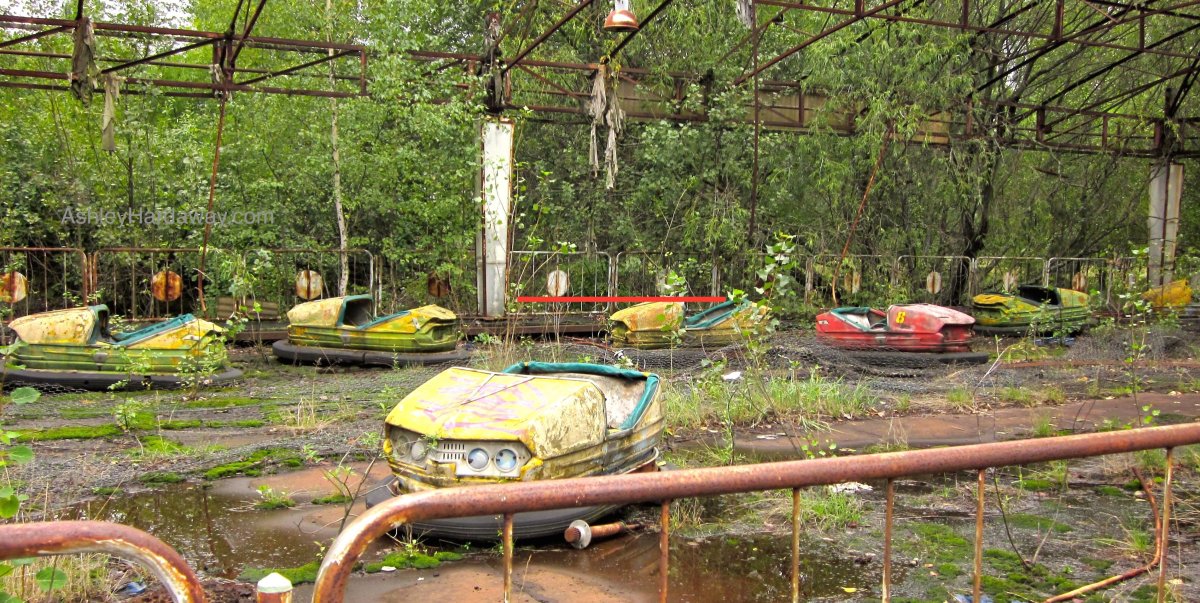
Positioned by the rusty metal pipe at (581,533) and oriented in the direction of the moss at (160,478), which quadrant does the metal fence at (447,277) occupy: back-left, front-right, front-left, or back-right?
front-right

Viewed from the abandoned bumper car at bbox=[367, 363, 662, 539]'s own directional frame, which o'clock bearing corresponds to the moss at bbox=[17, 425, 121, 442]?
The moss is roughly at 3 o'clock from the abandoned bumper car.

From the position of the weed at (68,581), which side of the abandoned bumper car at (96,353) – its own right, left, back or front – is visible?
left

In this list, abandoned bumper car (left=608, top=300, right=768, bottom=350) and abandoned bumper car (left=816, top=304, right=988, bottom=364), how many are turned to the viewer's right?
1

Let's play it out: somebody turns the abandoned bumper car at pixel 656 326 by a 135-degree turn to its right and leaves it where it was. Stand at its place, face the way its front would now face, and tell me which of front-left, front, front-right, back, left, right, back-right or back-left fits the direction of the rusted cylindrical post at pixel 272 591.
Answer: back-right

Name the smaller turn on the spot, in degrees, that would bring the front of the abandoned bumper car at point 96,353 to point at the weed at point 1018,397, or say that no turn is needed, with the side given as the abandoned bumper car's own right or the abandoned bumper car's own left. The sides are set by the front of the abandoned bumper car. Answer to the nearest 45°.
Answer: approximately 135° to the abandoned bumper car's own left

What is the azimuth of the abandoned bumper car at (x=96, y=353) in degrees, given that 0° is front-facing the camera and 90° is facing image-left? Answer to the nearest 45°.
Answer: approximately 90°

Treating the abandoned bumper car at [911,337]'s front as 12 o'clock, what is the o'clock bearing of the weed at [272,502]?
The weed is roughly at 4 o'clock from the abandoned bumper car.

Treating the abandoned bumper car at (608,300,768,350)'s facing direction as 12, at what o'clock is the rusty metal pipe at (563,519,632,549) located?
The rusty metal pipe is roughly at 9 o'clock from the abandoned bumper car.

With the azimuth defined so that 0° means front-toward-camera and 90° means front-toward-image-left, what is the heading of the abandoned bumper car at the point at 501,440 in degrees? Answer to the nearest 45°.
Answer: approximately 45°

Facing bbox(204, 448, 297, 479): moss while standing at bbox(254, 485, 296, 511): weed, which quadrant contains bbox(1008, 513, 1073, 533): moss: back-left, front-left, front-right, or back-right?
back-right

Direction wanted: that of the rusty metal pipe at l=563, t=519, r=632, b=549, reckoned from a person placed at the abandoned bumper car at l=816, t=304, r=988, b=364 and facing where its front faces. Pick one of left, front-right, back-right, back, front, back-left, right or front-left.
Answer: right

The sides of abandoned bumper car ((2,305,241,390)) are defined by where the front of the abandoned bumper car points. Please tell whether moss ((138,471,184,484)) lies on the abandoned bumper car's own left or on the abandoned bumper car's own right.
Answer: on the abandoned bumper car's own left

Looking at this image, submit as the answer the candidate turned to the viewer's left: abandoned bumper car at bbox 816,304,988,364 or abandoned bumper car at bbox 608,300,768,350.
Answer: abandoned bumper car at bbox 608,300,768,350

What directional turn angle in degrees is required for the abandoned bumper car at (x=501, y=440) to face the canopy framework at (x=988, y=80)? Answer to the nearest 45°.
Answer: approximately 180°

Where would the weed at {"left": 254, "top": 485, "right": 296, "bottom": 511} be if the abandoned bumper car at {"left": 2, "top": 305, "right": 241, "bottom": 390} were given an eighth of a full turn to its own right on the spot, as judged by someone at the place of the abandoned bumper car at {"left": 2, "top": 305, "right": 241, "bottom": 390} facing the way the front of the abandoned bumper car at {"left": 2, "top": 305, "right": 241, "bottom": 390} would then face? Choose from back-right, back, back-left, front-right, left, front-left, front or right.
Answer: back-left

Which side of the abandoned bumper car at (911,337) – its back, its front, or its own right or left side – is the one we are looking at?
right

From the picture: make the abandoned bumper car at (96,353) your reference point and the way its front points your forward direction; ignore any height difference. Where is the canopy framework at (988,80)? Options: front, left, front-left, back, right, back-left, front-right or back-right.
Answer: back
